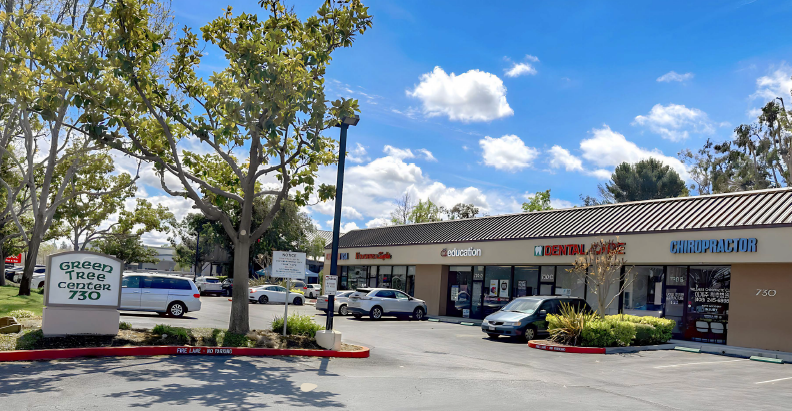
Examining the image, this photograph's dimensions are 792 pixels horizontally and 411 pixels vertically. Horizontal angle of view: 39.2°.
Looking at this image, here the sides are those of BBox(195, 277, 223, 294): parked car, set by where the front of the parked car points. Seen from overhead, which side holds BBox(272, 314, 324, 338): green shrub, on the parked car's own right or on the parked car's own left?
on the parked car's own left

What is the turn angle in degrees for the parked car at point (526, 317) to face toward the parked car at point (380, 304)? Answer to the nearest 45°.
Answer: approximately 90° to its right

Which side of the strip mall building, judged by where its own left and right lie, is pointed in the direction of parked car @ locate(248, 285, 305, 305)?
right

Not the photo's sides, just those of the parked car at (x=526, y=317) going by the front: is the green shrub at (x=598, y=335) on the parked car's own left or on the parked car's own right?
on the parked car's own left

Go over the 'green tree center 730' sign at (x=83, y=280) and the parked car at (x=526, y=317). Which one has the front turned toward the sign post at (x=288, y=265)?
the parked car

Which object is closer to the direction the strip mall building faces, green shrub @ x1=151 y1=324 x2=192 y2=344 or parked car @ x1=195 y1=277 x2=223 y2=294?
the green shrub
